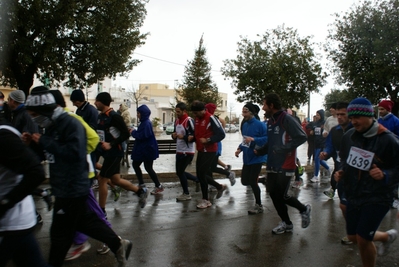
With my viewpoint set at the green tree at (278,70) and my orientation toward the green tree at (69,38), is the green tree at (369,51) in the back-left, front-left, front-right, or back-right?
back-left

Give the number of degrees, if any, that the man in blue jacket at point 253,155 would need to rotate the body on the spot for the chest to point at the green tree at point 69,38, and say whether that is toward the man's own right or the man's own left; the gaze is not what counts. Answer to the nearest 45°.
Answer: approximately 90° to the man's own right

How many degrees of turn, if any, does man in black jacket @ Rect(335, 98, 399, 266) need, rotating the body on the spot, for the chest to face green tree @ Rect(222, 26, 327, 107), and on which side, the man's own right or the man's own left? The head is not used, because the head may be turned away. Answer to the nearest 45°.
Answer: approximately 135° to the man's own right

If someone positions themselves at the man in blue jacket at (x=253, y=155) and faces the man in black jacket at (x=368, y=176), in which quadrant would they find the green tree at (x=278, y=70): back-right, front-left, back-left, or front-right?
back-left

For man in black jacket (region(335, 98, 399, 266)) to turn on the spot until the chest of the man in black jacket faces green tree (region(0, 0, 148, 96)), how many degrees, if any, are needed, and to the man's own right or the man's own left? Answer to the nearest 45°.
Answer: approximately 90° to the man's own right

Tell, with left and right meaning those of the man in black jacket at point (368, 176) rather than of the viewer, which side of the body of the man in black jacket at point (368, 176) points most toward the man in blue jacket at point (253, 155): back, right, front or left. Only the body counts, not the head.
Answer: right

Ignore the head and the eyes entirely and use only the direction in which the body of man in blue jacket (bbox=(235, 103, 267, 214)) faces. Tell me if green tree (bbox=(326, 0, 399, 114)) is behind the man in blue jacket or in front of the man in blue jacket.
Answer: behind

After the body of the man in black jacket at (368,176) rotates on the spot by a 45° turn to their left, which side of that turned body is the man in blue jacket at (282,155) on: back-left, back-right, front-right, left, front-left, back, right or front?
back-right

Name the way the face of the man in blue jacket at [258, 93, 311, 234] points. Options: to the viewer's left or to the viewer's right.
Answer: to the viewer's left

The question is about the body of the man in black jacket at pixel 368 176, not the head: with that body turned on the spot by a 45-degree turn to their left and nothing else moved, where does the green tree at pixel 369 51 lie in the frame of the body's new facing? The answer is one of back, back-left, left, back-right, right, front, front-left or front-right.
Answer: back

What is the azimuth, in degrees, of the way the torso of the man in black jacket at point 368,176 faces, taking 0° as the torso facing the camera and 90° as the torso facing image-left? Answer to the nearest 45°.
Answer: approximately 45°

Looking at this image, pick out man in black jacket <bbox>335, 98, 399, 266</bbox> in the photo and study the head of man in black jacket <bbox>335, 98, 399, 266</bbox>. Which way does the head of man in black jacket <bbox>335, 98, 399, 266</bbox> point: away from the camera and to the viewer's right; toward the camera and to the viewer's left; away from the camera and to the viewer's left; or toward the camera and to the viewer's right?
toward the camera and to the viewer's left
